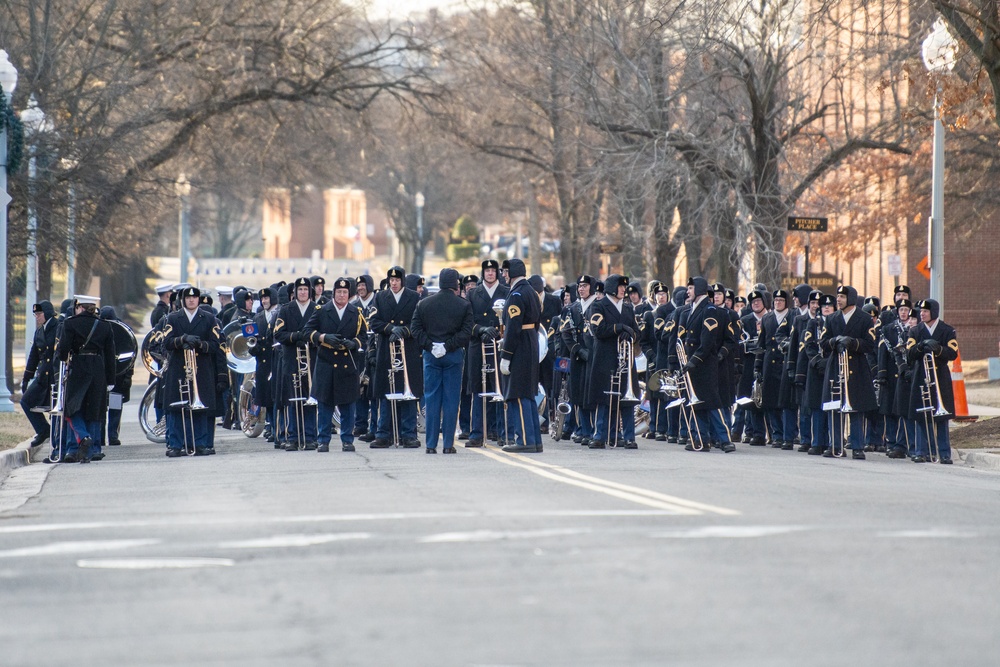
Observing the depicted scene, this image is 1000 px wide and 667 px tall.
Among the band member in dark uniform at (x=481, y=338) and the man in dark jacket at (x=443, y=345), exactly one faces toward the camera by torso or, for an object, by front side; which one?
the band member in dark uniform

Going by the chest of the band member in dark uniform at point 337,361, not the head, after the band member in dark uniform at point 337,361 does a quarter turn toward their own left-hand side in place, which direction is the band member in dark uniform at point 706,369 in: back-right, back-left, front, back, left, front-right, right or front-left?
front

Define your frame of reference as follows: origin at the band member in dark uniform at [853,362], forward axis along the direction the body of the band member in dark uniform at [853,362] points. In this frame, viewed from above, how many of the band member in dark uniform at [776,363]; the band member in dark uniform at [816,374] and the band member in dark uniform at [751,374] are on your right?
3

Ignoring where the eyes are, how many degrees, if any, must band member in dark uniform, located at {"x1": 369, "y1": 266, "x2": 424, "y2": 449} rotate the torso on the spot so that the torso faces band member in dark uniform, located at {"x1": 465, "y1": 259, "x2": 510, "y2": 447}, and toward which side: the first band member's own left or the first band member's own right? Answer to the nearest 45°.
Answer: approximately 90° to the first band member's own left

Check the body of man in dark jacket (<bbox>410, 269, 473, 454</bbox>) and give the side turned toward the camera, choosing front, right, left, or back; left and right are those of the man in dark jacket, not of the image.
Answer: back

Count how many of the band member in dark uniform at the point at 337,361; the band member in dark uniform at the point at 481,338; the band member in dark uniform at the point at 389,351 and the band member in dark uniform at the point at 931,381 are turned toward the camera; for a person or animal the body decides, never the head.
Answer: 4

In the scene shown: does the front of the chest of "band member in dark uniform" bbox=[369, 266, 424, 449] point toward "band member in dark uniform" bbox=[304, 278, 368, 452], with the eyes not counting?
no

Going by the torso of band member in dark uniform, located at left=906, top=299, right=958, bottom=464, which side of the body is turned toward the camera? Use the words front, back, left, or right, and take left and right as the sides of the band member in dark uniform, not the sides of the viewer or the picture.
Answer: front

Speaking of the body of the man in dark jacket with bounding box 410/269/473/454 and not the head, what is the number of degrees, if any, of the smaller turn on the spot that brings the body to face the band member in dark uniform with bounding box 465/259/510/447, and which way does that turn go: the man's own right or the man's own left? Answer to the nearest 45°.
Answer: approximately 45° to the man's own right

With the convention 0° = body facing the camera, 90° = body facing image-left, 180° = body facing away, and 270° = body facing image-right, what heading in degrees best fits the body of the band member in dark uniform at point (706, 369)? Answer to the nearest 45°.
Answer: approximately 45°

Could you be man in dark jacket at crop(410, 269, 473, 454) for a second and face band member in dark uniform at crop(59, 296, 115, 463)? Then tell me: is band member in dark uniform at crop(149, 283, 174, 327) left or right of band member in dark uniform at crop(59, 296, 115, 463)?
right

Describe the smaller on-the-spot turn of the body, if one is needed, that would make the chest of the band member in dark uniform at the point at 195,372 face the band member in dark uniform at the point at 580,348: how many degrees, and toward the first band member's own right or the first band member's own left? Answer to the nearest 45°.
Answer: approximately 90° to the first band member's own left

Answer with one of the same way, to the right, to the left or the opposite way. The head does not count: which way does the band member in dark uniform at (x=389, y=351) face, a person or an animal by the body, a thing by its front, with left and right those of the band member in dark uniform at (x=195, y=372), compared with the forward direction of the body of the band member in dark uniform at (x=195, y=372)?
the same way

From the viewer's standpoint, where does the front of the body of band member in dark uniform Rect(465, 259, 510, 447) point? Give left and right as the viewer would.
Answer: facing the viewer

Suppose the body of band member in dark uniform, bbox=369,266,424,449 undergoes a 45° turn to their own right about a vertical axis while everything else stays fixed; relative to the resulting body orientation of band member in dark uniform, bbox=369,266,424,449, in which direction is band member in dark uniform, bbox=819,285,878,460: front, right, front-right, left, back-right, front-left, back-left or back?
back-left

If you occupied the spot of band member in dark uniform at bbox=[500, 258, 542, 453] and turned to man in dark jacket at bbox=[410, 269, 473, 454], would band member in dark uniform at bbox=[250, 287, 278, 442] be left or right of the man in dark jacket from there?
right
